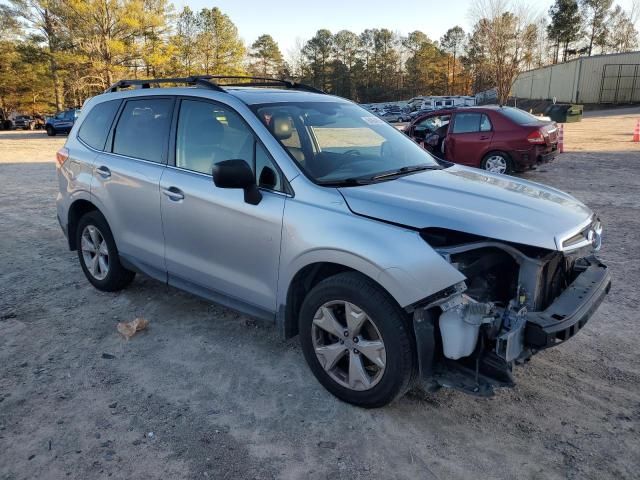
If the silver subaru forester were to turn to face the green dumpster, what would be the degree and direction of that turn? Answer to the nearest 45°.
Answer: approximately 90° to its left

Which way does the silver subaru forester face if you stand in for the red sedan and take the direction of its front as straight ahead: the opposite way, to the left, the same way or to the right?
the opposite way

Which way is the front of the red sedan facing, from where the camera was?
facing away from the viewer and to the left of the viewer

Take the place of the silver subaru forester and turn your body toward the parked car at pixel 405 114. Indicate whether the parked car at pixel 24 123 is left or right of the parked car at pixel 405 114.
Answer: left

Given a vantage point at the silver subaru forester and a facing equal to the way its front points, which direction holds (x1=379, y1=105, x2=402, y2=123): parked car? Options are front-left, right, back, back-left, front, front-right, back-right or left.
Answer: back-left

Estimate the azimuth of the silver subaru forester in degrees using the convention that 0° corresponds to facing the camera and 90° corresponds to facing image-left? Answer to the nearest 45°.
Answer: approximately 315°

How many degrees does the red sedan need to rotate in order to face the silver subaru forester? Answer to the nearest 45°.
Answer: approximately 135° to its left

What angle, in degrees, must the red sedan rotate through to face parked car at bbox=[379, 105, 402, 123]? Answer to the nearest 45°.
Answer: approximately 45° to its right
